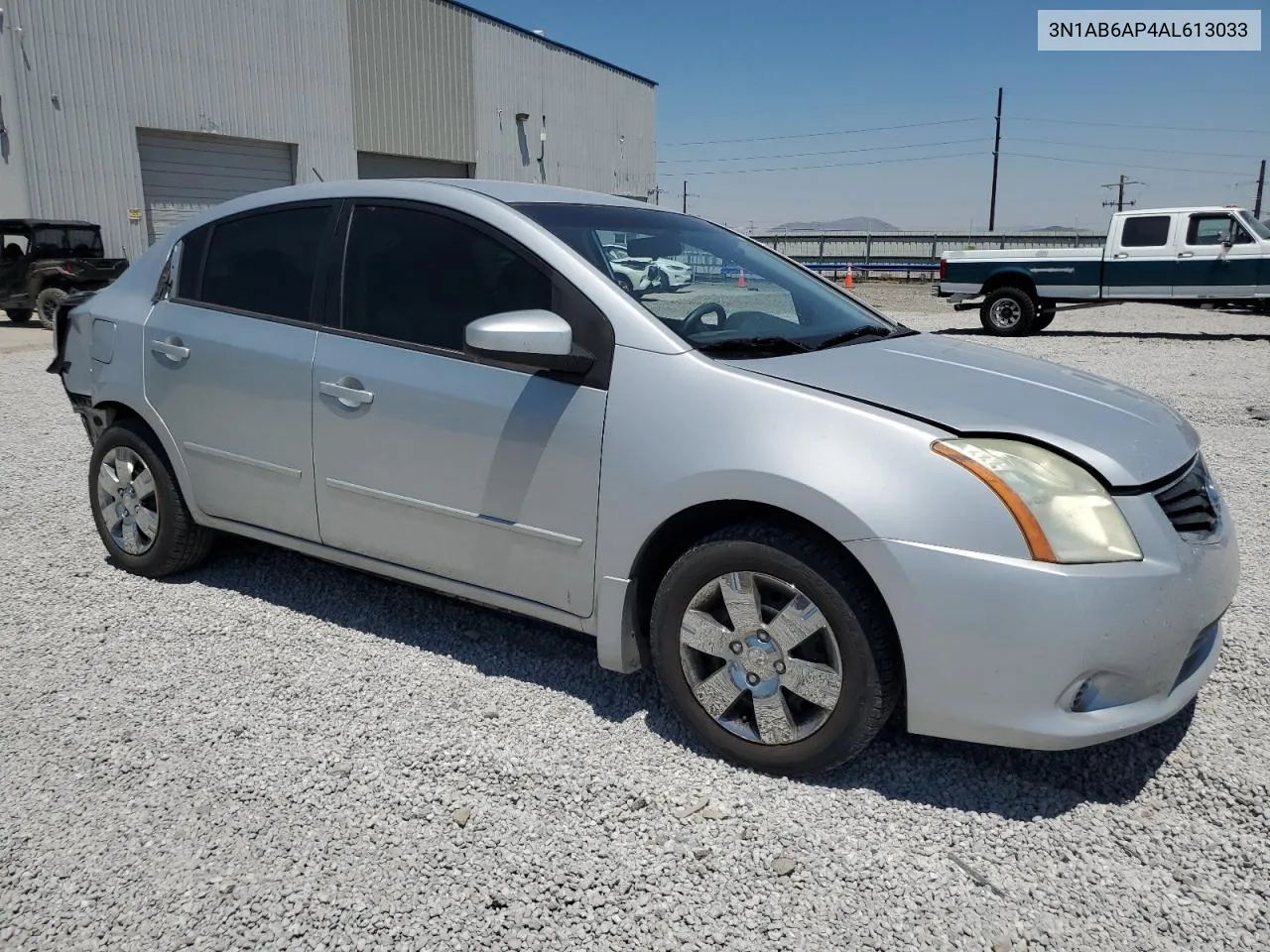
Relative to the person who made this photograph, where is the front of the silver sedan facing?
facing the viewer and to the right of the viewer

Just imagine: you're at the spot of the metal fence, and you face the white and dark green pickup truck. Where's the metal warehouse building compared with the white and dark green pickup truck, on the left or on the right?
right

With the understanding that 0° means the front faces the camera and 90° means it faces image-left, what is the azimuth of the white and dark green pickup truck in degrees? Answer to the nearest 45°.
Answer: approximately 270°

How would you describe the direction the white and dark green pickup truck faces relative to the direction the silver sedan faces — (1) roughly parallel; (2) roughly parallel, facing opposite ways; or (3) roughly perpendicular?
roughly parallel

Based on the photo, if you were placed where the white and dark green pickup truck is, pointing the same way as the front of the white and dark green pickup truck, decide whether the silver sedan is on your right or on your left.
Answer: on your right

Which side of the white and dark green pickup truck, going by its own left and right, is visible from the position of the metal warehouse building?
back

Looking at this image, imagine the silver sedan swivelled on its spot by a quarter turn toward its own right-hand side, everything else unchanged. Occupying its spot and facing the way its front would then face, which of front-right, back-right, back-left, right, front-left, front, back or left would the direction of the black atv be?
right

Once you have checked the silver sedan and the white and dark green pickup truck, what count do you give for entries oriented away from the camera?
0
